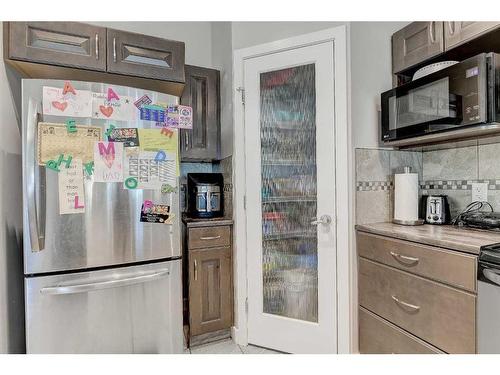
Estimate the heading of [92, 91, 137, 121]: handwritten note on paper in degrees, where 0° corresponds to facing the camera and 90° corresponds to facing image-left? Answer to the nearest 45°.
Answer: approximately 0°

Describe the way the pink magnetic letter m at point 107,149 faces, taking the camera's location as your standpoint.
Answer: facing the viewer

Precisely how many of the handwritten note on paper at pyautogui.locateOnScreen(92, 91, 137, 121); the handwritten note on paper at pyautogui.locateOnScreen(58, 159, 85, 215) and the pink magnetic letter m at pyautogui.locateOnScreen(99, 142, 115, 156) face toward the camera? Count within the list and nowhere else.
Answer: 3

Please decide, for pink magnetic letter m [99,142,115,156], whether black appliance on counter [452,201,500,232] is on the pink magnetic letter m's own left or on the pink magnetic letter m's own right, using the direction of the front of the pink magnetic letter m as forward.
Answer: on the pink magnetic letter m's own left

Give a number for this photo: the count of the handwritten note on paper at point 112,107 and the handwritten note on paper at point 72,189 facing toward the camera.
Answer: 2

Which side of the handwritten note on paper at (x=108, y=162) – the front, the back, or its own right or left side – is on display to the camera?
front

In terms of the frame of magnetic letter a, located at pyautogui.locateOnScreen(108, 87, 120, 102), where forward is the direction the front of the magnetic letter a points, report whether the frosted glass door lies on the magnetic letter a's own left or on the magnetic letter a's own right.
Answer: on the magnetic letter a's own left

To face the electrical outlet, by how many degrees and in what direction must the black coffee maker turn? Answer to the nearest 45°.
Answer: approximately 45° to its left
